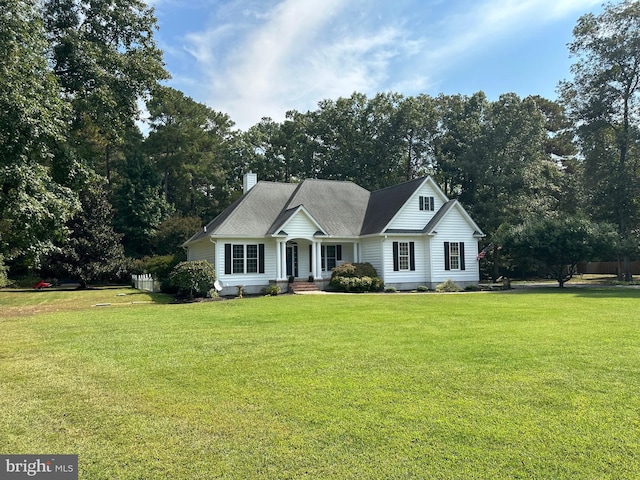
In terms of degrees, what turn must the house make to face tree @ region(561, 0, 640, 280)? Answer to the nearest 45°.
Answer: approximately 90° to its left

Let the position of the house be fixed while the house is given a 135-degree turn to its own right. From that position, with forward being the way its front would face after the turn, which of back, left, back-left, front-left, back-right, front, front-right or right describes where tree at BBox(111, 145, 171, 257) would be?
front

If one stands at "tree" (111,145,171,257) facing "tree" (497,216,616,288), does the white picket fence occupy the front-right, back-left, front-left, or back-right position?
front-right

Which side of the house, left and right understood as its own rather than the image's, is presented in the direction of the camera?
front

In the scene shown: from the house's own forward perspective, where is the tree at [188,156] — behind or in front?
behind

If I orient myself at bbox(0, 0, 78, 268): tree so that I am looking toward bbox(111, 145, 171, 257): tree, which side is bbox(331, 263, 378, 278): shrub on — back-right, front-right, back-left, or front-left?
front-right

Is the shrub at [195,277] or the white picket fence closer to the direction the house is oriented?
the shrub

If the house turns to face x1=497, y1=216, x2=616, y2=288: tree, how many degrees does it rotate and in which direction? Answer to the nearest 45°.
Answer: approximately 90° to its left

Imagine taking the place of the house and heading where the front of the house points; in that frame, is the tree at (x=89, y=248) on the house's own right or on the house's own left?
on the house's own right

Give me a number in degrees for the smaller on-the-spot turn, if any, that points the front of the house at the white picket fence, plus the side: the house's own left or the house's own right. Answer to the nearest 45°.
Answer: approximately 90° to the house's own right

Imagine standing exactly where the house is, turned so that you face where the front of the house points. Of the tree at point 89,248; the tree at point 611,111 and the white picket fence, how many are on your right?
2

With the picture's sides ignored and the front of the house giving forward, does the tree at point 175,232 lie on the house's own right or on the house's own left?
on the house's own right

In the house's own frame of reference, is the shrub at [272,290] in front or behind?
in front
